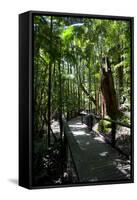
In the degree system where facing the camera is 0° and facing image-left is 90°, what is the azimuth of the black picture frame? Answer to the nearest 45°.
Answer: approximately 315°
